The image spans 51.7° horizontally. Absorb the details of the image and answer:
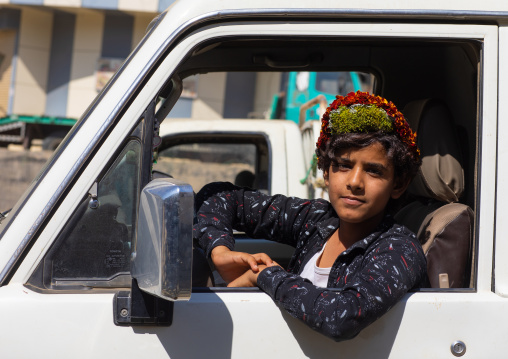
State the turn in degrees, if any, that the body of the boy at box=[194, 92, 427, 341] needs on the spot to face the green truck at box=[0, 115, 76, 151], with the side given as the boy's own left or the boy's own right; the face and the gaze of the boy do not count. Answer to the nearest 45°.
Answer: approximately 90° to the boy's own right

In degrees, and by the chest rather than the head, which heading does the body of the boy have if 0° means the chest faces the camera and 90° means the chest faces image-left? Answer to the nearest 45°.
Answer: approximately 45°
